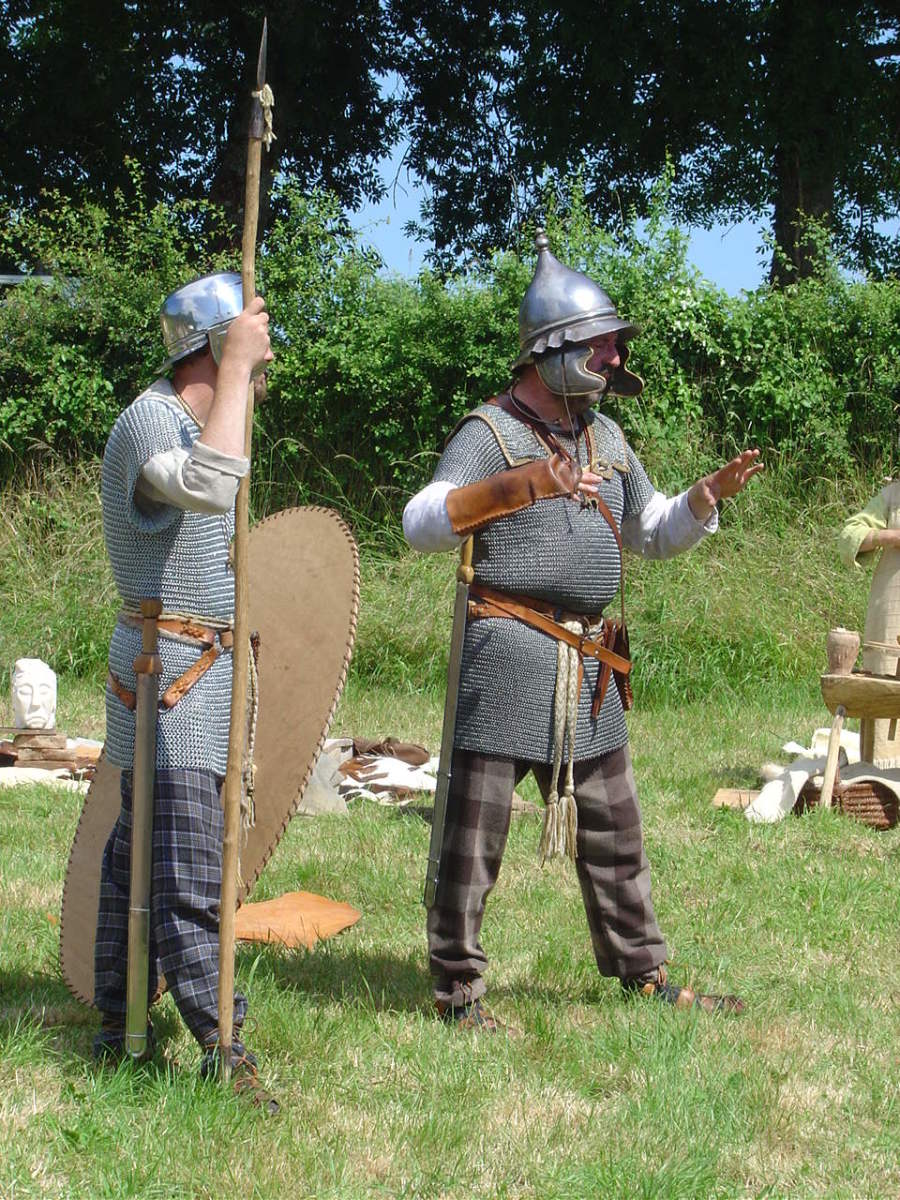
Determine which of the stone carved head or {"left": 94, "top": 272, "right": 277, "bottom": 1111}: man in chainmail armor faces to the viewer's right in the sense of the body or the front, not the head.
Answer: the man in chainmail armor

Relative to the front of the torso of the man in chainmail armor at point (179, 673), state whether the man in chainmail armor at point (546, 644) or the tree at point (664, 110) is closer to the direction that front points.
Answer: the man in chainmail armor

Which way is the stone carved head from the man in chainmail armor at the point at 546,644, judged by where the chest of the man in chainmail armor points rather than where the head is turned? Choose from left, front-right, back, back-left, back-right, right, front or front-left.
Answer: back

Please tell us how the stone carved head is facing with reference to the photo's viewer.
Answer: facing the viewer

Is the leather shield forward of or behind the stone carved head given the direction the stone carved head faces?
forward

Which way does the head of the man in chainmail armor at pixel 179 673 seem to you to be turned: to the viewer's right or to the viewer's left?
to the viewer's right

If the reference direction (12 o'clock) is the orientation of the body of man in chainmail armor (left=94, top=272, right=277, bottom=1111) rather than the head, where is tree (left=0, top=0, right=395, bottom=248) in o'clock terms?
The tree is roughly at 9 o'clock from the man in chainmail armor.

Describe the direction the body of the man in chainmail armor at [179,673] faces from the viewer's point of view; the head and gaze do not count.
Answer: to the viewer's right

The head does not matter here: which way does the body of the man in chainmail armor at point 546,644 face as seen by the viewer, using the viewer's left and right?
facing the viewer and to the right of the viewer

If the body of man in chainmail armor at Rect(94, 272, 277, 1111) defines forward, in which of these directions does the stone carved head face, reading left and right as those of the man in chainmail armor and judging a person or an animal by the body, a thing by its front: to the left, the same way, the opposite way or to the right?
to the right
